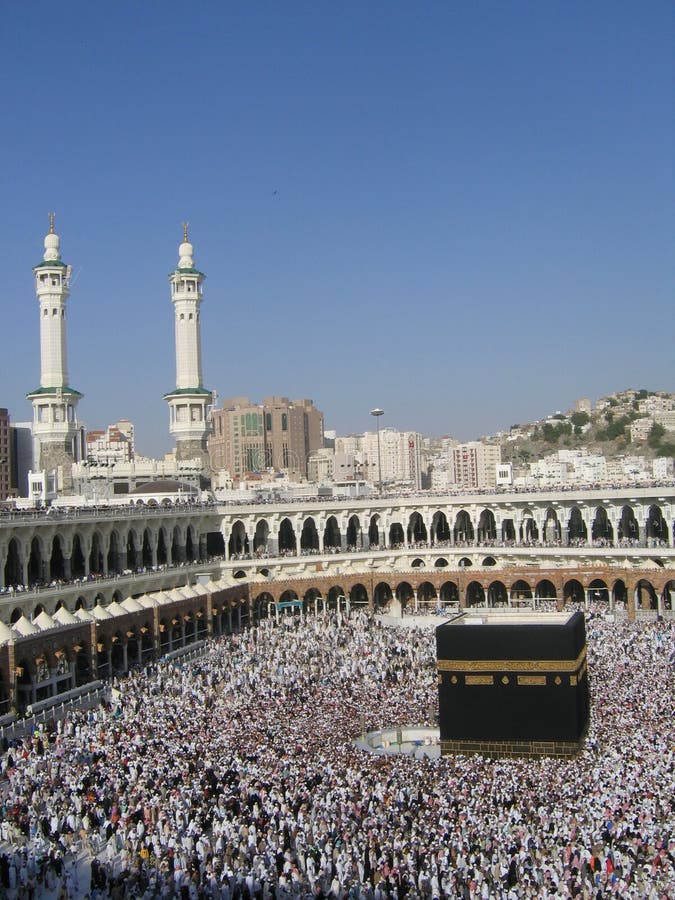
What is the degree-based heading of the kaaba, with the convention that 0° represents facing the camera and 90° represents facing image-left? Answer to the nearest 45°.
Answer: approximately 180°

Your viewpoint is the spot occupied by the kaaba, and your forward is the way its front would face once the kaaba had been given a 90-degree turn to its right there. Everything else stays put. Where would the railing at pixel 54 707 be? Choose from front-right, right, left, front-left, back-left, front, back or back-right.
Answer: back
